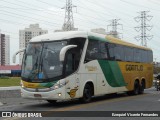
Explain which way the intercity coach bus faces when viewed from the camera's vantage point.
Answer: facing the viewer and to the left of the viewer
